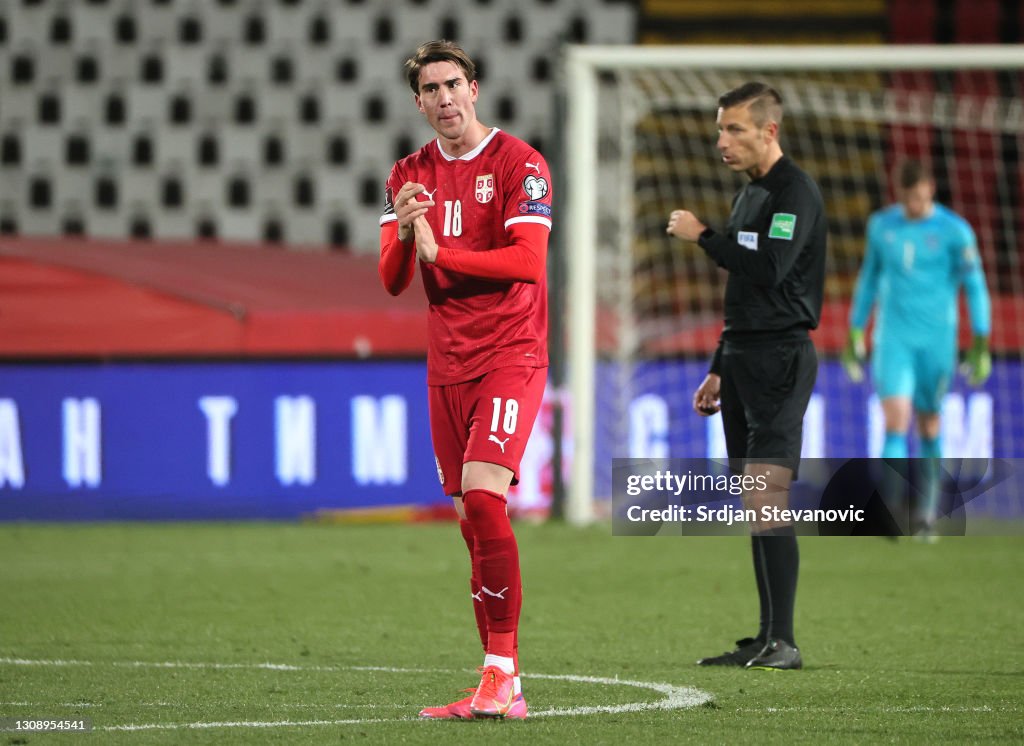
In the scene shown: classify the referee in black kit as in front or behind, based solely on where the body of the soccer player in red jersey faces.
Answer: behind

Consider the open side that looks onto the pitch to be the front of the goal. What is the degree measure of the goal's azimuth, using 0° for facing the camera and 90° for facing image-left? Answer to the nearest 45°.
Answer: approximately 0°

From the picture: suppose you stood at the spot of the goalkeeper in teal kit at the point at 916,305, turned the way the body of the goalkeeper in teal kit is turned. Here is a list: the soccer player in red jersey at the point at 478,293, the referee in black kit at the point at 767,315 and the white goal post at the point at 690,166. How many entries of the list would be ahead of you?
2

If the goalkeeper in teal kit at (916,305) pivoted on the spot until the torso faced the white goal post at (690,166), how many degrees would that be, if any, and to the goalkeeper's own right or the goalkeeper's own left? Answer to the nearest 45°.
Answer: approximately 135° to the goalkeeper's own right

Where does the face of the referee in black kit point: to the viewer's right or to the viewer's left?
to the viewer's left

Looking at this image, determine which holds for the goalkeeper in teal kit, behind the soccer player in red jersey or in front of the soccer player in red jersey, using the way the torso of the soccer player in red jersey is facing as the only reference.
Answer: behind

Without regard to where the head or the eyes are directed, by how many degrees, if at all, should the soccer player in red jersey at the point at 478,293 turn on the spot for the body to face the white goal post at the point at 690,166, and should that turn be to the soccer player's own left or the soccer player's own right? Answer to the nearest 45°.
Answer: approximately 135° to the soccer player's own right
